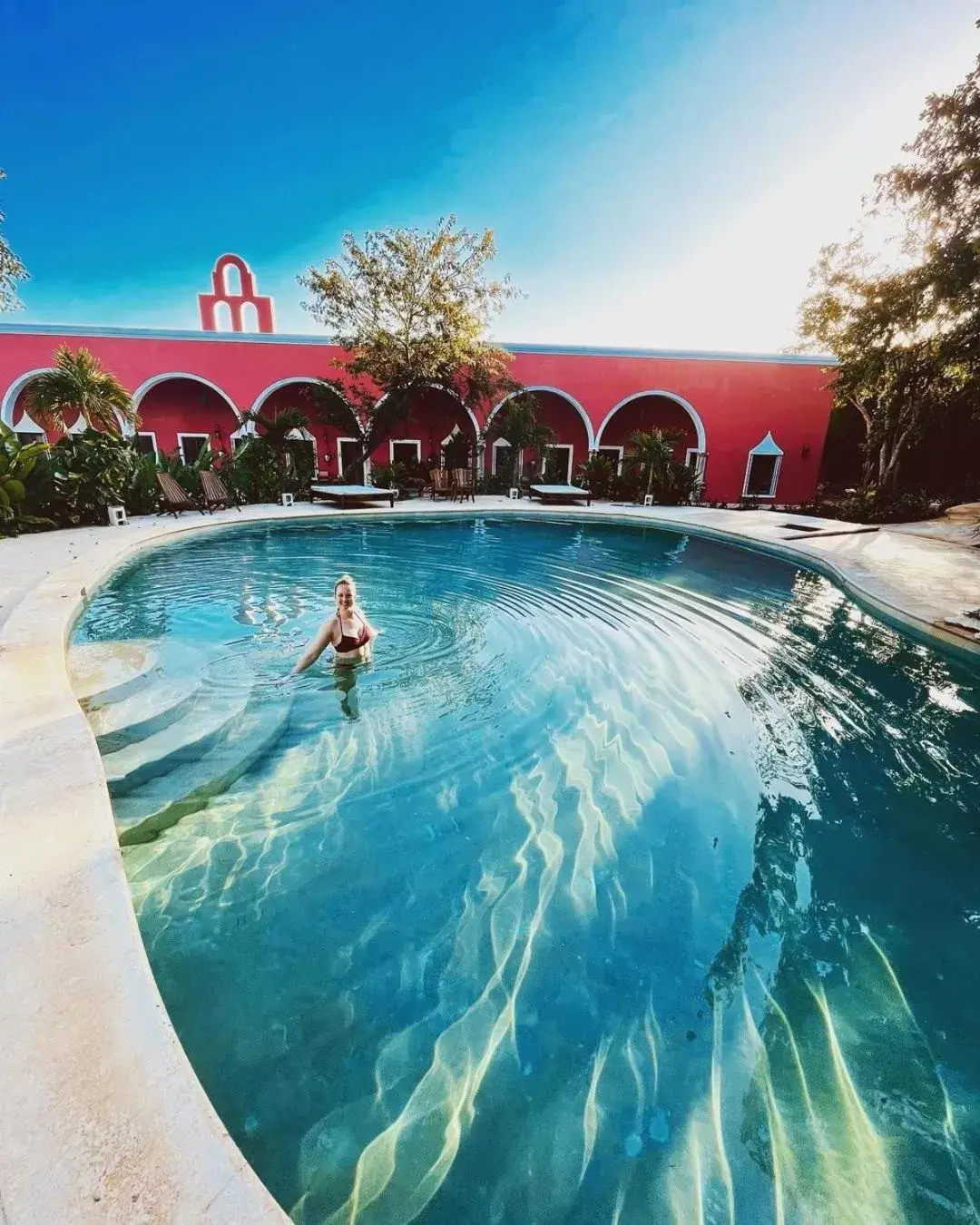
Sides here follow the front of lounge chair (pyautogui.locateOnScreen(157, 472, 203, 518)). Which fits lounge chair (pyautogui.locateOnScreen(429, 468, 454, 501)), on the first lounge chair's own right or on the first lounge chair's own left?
on the first lounge chair's own left

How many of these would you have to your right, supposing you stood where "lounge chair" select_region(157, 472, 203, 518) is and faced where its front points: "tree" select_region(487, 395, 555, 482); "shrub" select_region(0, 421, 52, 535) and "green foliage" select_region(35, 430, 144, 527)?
2

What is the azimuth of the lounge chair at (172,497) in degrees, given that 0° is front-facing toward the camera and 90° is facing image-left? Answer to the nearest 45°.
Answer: approximately 315°

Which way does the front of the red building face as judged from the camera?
facing the viewer

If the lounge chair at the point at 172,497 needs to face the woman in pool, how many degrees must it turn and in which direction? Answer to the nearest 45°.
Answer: approximately 45° to its right

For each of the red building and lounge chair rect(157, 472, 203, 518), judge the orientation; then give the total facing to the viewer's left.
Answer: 0

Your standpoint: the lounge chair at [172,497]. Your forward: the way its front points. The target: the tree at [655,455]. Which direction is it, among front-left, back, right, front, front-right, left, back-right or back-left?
front-left

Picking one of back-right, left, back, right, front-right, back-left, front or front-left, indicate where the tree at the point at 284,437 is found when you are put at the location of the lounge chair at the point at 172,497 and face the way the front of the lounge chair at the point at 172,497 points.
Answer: left

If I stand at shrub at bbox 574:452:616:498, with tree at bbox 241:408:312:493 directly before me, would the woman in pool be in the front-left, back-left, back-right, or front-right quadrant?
front-left

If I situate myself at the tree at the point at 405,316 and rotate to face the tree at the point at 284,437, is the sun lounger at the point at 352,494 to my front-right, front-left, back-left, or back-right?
front-left
